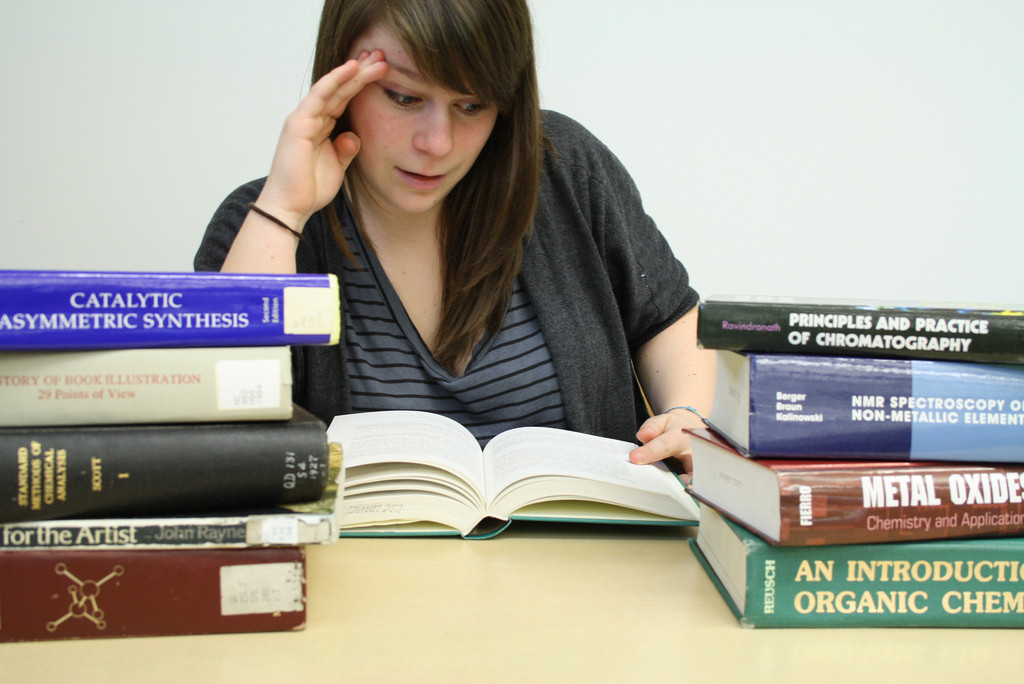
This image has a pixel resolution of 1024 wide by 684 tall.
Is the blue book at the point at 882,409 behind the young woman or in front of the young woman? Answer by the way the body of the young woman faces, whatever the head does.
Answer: in front

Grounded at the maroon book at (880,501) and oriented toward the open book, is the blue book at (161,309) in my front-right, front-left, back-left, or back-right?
front-left

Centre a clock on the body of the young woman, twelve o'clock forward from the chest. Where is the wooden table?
The wooden table is roughly at 12 o'clock from the young woman.

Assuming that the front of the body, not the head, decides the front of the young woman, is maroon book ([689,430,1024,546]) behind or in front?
in front

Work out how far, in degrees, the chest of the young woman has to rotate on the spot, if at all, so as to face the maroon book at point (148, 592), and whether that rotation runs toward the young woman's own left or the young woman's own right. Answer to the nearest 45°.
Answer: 0° — they already face it

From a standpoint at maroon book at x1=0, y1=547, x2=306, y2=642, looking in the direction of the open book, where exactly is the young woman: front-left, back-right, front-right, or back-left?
front-left

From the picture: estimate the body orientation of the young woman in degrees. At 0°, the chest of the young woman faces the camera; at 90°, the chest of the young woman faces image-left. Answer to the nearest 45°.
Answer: approximately 0°
